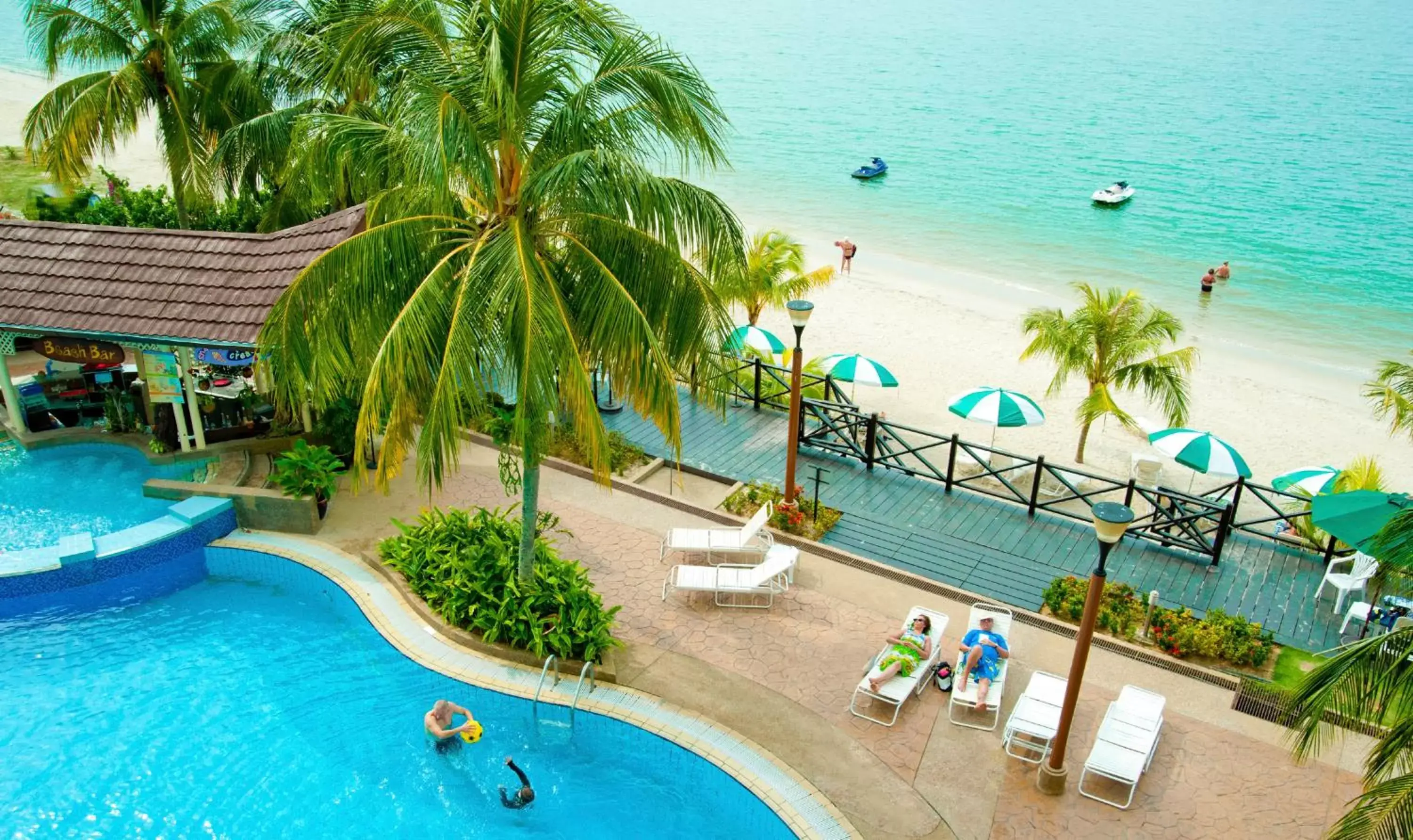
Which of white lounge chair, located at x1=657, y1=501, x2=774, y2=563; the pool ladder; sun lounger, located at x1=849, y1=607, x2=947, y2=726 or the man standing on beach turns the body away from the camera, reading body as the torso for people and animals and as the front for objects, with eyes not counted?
the man standing on beach

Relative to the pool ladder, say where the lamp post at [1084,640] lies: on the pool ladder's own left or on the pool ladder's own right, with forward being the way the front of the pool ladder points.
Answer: on the pool ladder's own left

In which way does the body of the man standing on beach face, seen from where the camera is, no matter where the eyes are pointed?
away from the camera

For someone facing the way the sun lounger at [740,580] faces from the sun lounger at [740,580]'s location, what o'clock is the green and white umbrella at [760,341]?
The green and white umbrella is roughly at 3 o'clock from the sun lounger.

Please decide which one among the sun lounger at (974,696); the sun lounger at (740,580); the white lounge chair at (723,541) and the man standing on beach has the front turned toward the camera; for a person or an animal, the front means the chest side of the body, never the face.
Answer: the sun lounger at (974,696)

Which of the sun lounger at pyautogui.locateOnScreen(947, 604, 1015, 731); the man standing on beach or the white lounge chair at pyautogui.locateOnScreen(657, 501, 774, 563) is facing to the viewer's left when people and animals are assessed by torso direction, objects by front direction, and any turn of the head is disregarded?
the white lounge chair

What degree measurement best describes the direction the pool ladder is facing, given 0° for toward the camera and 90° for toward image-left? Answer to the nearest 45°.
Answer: approximately 45°

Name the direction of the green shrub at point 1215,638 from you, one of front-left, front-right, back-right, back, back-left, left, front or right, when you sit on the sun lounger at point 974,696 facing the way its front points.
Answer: back-left

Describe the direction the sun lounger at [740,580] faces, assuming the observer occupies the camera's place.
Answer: facing to the left of the viewer

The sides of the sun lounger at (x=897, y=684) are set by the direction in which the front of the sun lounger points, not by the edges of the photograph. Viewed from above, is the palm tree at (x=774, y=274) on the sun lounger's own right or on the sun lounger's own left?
on the sun lounger's own right
